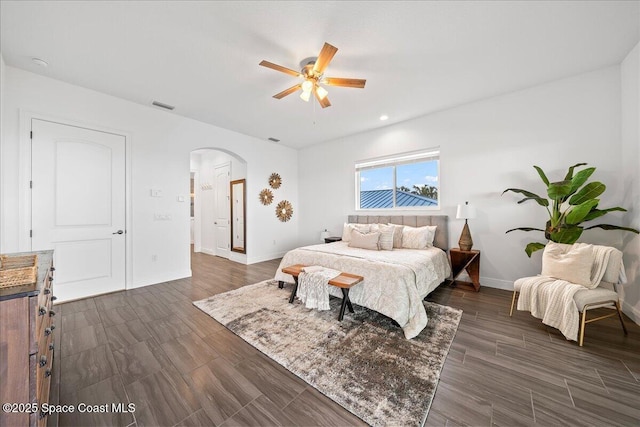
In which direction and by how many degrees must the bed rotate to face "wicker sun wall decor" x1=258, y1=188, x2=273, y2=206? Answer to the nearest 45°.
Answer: approximately 90° to its right

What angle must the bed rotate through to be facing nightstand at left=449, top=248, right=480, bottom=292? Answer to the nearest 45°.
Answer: approximately 180°

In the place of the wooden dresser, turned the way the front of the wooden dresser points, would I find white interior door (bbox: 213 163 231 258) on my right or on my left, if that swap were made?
on my left

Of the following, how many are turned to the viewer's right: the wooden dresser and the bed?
1

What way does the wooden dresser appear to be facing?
to the viewer's right

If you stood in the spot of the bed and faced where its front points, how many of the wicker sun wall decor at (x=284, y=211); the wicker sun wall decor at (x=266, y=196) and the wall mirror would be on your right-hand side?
3

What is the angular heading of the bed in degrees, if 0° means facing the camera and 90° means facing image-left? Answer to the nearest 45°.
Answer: approximately 45°

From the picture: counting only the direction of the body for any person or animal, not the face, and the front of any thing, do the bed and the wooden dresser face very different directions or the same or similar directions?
very different directions

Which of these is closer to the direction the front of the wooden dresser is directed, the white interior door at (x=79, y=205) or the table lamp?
the table lamp

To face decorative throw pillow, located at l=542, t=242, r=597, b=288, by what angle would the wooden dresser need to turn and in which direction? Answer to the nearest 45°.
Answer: approximately 45° to its right
